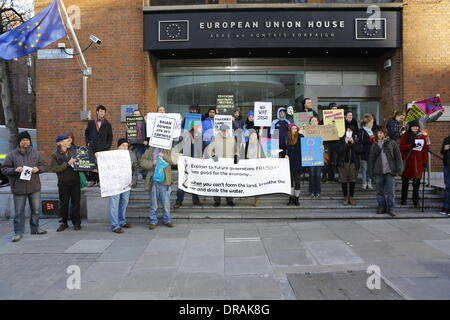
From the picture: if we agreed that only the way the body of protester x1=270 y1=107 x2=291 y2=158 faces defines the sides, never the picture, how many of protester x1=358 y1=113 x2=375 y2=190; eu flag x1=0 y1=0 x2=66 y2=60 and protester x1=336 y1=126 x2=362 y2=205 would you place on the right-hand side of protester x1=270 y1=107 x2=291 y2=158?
1

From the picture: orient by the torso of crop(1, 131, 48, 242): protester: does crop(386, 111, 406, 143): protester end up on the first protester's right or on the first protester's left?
on the first protester's left

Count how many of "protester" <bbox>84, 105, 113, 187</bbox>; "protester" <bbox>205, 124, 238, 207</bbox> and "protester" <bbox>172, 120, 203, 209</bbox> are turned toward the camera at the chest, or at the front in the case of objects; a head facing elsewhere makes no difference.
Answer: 3

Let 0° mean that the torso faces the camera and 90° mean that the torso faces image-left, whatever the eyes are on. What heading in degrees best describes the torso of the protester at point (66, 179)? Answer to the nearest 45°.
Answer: approximately 315°

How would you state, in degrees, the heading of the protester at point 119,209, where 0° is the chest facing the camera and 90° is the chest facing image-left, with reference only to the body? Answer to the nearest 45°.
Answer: approximately 0°

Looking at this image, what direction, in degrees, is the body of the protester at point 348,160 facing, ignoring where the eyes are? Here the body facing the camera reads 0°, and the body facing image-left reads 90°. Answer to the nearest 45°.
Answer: approximately 0°

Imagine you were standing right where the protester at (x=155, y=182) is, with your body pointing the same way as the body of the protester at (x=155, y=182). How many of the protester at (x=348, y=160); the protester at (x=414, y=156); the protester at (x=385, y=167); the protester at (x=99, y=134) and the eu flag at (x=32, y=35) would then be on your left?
3

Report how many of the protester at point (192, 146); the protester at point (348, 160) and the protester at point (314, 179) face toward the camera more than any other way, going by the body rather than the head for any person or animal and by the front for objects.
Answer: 3

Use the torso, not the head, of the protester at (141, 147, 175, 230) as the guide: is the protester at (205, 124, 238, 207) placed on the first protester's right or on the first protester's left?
on the first protester's left
